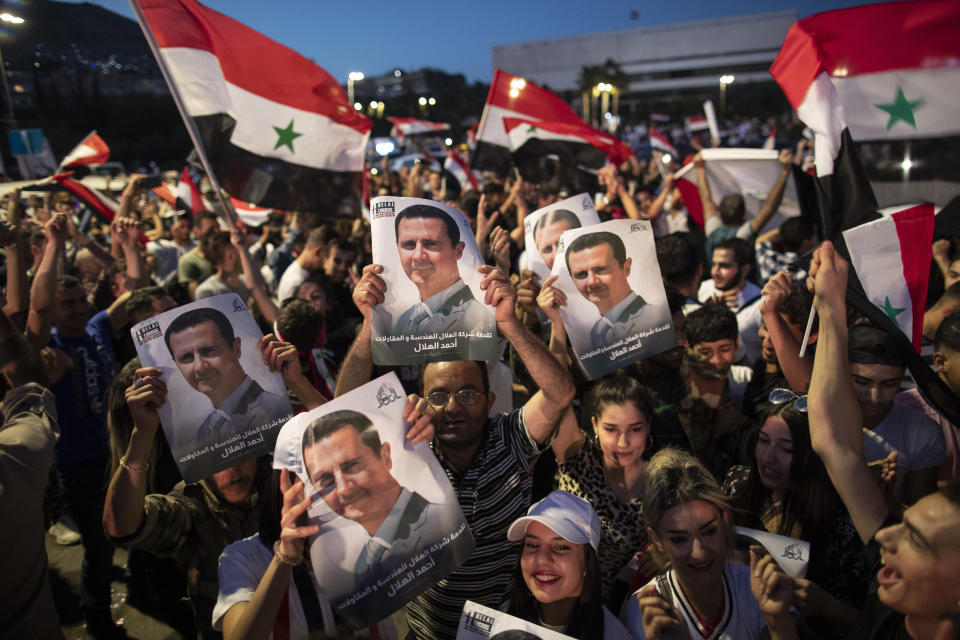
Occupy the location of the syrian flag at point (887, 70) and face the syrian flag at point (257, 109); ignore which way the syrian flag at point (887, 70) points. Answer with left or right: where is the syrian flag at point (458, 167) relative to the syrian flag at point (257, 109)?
right

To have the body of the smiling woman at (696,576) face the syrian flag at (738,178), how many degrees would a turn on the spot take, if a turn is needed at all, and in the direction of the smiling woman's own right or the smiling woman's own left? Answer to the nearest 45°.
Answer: approximately 180°

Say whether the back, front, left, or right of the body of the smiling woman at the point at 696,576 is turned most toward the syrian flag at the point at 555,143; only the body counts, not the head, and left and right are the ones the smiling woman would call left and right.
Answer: back

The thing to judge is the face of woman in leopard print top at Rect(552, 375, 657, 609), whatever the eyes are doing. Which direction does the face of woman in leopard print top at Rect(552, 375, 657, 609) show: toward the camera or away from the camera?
toward the camera

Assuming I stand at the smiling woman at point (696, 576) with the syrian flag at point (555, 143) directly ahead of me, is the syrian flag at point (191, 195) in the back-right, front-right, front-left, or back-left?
front-left

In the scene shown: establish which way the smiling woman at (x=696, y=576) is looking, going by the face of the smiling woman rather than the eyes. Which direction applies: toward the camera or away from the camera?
toward the camera

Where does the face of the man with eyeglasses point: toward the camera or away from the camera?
toward the camera

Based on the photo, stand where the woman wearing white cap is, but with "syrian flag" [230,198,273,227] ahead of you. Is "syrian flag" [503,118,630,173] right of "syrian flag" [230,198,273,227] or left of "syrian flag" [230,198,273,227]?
right

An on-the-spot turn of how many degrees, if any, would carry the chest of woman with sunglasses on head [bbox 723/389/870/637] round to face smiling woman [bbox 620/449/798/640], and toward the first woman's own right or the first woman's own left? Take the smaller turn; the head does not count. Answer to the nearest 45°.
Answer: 0° — they already face them

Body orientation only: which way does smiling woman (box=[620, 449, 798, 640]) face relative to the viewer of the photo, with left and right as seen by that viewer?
facing the viewer

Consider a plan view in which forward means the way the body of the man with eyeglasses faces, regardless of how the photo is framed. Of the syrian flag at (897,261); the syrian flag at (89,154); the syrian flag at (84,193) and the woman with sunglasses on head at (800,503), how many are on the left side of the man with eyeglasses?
2

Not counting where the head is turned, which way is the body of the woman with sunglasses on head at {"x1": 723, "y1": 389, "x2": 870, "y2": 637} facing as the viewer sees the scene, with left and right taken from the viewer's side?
facing the viewer and to the left of the viewer

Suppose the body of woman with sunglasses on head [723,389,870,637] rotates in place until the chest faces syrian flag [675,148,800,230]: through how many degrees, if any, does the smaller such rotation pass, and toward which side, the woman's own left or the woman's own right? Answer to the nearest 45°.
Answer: approximately 135° to the woman's own right
